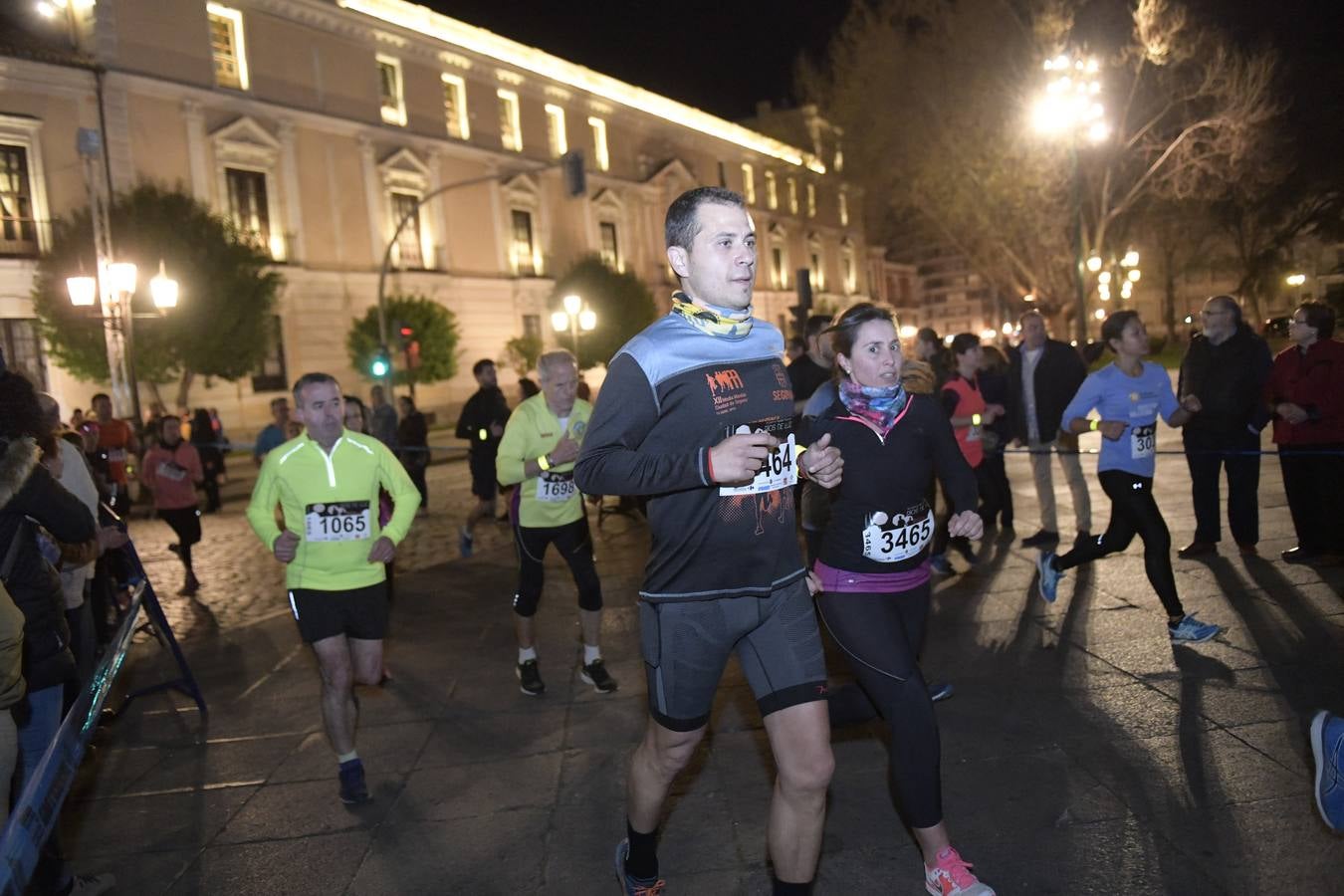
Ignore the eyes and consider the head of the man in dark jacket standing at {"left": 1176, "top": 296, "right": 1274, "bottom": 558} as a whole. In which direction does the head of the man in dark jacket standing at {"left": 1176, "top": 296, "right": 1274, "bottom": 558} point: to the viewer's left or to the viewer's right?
to the viewer's left

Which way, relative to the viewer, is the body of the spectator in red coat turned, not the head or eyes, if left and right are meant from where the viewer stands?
facing the viewer and to the left of the viewer

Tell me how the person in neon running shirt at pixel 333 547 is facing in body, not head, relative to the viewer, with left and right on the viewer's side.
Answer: facing the viewer

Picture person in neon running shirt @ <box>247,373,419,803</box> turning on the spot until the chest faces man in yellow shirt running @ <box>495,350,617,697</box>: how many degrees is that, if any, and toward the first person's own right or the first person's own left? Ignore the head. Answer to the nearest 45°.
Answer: approximately 135° to the first person's own left

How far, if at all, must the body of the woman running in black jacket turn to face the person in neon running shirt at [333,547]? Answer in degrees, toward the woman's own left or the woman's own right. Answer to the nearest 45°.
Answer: approximately 135° to the woman's own right

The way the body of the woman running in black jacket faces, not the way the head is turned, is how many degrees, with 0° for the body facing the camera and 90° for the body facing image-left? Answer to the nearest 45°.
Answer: approximately 315°

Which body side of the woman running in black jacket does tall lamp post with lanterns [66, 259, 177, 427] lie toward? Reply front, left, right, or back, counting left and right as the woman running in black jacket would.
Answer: back

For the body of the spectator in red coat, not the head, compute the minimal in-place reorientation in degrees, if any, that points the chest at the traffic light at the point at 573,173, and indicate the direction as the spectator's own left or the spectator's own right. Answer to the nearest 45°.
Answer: approximately 90° to the spectator's own right

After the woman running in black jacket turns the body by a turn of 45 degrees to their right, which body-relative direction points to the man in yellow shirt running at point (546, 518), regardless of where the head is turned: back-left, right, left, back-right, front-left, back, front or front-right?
back-right

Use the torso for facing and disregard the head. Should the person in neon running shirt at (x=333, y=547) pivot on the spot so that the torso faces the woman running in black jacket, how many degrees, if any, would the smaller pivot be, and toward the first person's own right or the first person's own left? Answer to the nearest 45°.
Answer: approximately 45° to the first person's own left

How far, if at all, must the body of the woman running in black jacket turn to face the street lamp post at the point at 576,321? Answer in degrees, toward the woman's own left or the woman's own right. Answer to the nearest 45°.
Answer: approximately 135° to the woman's own left

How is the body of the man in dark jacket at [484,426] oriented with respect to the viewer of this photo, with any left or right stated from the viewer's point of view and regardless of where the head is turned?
facing the viewer and to the right of the viewer

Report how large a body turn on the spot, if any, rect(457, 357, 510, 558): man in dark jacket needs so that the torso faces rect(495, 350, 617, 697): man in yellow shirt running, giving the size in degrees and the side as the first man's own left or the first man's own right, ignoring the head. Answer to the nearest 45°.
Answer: approximately 45° to the first man's own right

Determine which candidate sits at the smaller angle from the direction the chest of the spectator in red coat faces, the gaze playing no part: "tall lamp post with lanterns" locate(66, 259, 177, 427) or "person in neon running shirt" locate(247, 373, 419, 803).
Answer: the person in neon running shirt

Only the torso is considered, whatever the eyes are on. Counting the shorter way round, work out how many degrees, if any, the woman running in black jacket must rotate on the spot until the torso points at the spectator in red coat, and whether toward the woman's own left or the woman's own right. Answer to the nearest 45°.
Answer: approximately 90° to the woman's own left
